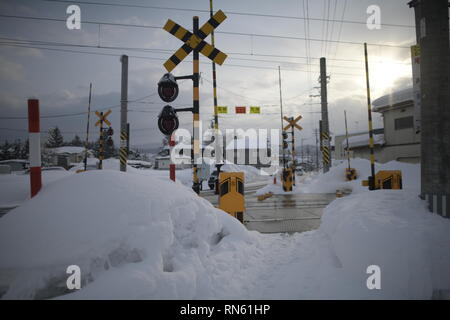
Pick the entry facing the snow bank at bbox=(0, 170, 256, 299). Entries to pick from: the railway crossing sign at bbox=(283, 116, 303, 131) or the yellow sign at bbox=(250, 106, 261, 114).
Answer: the yellow sign

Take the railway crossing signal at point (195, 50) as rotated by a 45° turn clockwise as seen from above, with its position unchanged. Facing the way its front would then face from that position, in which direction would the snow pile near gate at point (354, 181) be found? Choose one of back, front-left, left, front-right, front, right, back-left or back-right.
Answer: back

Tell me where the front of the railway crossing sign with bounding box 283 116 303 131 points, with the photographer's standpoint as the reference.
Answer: facing away from the viewer

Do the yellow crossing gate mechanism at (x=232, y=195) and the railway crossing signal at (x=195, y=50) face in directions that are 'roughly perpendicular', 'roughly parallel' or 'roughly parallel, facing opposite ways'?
roughly parallel

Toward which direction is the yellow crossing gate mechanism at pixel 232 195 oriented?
toward the camera

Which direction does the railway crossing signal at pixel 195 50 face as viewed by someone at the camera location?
facing the viewer

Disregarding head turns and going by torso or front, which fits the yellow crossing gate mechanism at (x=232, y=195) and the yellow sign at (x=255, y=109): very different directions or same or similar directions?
same or similar directions
